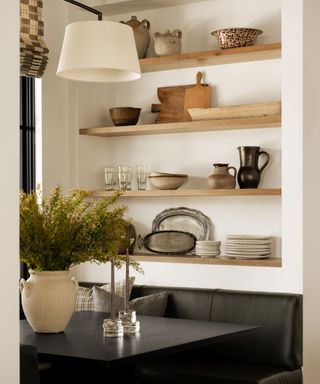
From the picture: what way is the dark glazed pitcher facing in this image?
to the viewer's left

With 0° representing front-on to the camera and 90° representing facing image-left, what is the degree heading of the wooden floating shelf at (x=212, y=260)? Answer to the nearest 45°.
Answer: approximately 45°

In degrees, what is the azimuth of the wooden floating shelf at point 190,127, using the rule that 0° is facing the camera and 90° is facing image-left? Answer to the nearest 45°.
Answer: approximately 45°
